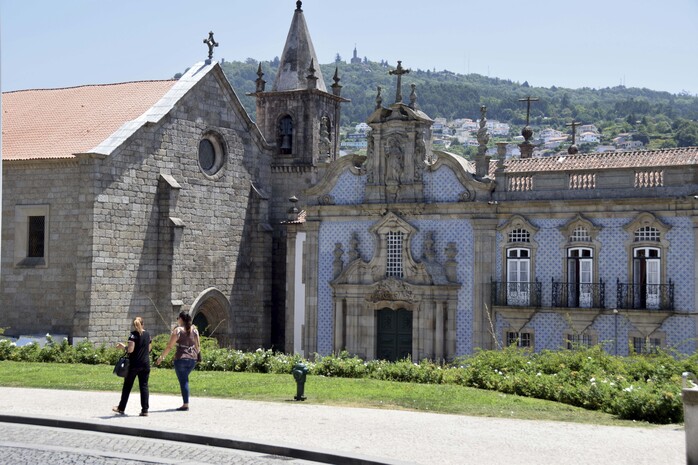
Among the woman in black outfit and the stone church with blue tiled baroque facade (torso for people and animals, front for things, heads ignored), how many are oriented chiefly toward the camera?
1

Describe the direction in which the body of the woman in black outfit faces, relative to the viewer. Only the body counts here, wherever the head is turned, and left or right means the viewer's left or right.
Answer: facing away from the viewer and to the left of the viewer

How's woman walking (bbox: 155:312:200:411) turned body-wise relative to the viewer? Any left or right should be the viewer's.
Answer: facing away from the viewer and to the left of the viewer

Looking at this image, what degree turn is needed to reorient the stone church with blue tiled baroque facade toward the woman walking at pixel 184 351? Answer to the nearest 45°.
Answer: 0° — it already faces them

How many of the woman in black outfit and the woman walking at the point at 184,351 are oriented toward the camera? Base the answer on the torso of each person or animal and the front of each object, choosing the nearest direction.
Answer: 0

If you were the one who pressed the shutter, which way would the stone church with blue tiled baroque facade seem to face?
facing the viewer

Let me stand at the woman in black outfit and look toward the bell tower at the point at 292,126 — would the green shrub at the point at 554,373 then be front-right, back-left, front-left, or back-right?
front-right

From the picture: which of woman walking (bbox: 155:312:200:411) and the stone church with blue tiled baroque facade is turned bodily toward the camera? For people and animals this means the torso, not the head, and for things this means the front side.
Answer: the stone church with blue tiled baroque facade

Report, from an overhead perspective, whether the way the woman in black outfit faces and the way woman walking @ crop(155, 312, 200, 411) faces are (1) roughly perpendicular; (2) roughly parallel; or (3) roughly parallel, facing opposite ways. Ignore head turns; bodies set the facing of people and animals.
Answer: roughly parallel

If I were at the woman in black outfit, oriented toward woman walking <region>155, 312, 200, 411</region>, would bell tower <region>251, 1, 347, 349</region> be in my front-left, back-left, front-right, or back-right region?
front-left

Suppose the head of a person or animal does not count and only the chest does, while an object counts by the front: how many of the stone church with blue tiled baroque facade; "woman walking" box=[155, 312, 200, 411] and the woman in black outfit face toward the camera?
1

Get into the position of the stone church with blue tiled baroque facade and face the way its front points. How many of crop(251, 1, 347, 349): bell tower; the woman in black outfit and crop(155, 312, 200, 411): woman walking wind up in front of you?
2

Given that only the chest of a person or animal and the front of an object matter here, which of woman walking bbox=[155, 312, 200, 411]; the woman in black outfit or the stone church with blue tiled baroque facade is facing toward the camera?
the stone church with blue tiled baroque facade

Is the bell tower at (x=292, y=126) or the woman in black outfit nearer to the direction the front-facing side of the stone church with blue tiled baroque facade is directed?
the woman in black outfit
